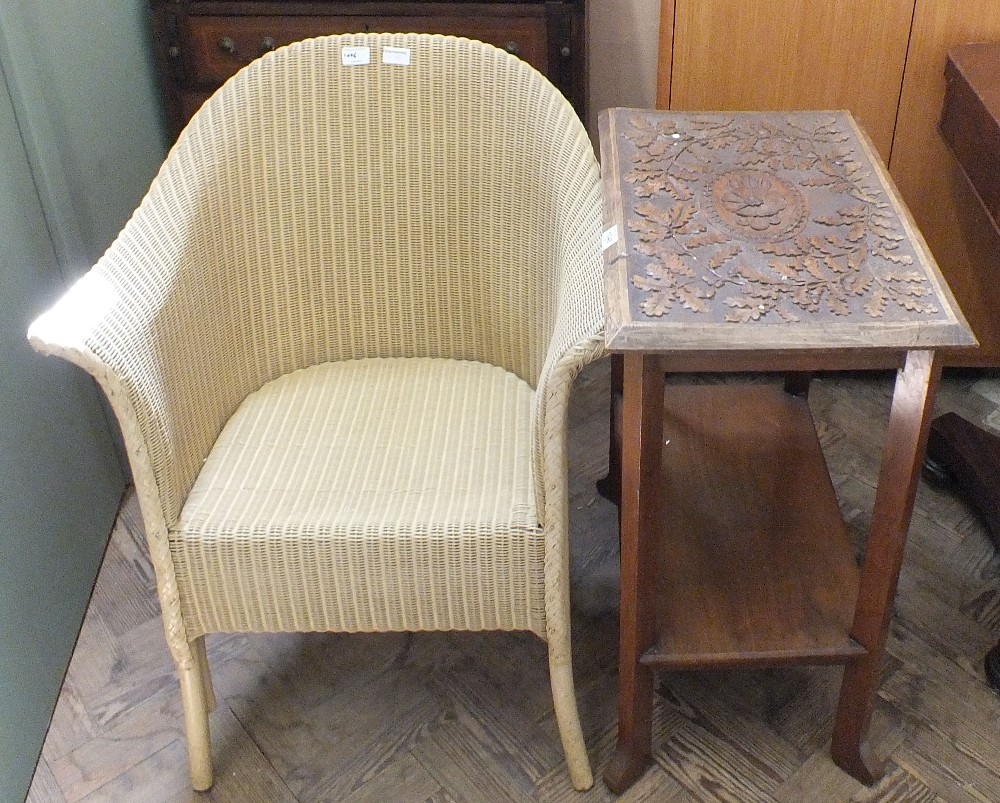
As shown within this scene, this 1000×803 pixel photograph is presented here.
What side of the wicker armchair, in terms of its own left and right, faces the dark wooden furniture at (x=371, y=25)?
back

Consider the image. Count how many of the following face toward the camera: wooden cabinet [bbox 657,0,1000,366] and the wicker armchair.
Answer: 2

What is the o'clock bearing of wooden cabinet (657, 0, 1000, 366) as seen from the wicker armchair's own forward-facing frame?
The wooden cabinet is roughly at 8 o'clock from the wicker armchair.

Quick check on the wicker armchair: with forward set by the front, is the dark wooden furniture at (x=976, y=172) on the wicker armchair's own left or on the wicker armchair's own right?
on the wicker armchair's own left

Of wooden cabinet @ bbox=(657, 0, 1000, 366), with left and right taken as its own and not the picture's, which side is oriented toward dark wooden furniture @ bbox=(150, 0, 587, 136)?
right

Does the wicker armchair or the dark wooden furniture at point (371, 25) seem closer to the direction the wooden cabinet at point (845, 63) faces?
the wicker armchair

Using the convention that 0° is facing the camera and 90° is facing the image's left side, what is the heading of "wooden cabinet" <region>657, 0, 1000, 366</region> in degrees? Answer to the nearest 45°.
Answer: approximately 0°

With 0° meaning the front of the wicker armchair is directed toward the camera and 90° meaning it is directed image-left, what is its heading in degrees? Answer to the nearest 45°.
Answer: approximately 0°
